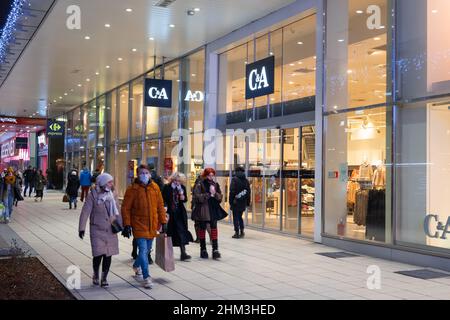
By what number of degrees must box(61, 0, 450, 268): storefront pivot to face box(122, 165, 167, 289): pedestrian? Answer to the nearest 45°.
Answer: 0° — it already faces them

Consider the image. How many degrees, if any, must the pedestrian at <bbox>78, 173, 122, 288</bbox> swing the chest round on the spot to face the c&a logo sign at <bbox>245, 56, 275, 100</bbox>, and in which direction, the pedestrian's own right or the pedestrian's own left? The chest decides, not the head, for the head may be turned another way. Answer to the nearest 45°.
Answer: approximately 90° to the pedestrian's own left

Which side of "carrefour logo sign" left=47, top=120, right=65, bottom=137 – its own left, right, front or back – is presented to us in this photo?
front

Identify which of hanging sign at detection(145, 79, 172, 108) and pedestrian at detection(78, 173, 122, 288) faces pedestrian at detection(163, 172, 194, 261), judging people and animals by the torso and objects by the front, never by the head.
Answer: the hanging sign

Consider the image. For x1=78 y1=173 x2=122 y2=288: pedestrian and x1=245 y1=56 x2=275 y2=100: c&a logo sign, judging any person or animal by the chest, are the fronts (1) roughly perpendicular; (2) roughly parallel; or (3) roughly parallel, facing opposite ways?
roughly perpendicular

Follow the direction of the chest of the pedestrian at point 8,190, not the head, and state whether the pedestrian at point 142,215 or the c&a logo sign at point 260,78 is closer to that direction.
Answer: the pedestrian

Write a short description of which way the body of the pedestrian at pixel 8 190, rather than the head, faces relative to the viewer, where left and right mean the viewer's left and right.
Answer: facing the viewer

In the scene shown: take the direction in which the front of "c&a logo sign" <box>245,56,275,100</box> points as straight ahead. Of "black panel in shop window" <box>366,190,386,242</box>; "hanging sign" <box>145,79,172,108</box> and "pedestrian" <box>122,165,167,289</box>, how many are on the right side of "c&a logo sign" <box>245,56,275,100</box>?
1

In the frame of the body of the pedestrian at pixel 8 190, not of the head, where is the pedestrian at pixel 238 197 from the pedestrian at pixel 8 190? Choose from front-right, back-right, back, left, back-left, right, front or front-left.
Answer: front-left

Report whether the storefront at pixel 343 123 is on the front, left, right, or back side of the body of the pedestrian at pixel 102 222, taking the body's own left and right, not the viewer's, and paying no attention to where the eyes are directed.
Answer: left

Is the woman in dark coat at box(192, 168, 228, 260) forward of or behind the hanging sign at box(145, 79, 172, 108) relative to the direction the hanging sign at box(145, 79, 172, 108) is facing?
forward

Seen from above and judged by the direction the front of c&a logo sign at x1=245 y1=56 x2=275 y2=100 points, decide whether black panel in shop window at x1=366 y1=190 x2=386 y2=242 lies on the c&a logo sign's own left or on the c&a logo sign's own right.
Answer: on the c&a logo sign's own left
